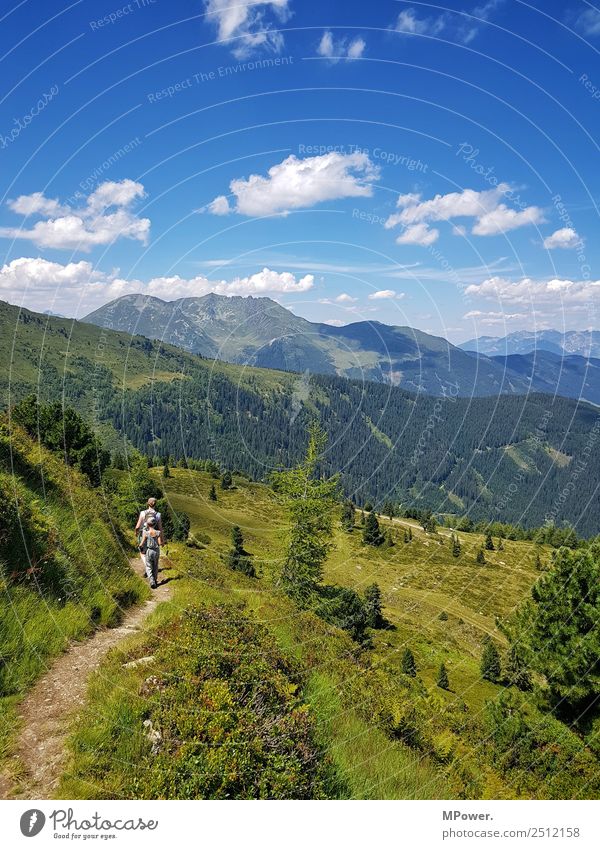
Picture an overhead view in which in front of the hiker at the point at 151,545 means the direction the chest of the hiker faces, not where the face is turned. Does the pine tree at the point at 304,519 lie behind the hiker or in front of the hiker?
in front

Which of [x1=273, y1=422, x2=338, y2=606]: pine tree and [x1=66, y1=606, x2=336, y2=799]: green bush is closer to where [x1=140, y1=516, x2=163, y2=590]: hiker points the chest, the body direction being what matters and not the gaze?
the pine tree

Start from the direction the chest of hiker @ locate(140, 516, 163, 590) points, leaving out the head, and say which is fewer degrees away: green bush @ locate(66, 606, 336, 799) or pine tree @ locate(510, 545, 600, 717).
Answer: the pine tree

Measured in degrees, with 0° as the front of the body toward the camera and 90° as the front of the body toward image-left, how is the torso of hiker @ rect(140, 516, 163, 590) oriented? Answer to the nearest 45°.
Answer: approximately 180°

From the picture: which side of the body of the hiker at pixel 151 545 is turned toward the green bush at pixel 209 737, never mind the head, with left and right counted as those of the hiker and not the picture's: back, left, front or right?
back

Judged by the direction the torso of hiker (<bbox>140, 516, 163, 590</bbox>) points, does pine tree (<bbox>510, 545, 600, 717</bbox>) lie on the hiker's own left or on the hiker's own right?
on the hiker's own right
